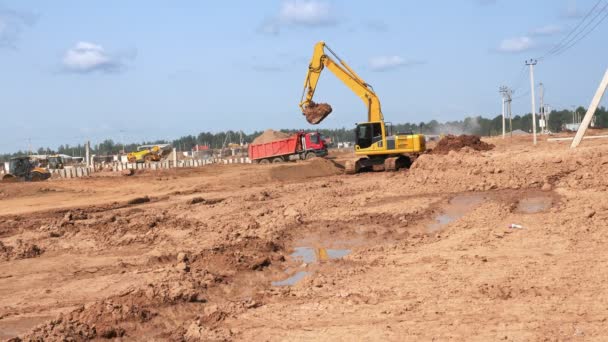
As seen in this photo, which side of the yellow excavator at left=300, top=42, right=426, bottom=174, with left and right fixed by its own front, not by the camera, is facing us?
left

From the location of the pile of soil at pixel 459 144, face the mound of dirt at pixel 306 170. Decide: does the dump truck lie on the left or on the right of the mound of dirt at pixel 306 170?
right

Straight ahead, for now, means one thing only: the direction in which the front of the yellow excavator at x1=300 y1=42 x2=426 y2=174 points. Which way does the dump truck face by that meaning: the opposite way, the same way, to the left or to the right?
the opposite way

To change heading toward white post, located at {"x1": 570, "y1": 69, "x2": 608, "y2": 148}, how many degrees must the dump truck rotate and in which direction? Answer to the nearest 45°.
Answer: approximately 45° to its right

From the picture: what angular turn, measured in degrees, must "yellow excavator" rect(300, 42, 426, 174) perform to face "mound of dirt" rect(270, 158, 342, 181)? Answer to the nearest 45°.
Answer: approximately 45° to its right

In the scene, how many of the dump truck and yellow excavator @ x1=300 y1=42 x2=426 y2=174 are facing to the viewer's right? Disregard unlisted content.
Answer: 1

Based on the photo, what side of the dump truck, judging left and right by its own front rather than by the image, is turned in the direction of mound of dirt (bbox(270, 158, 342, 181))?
right

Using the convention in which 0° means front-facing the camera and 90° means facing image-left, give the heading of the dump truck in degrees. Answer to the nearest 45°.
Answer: approximately 270°
